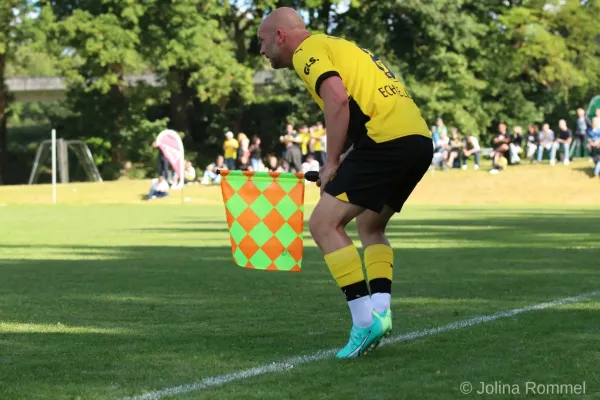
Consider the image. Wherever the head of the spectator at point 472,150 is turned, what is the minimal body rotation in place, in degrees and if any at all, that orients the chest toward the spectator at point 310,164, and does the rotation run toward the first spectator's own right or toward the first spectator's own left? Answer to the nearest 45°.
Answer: approximately 45° to the first spectator's own right

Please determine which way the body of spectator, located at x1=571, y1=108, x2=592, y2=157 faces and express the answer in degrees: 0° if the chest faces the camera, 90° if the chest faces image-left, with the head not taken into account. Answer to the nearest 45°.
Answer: approximately 45°

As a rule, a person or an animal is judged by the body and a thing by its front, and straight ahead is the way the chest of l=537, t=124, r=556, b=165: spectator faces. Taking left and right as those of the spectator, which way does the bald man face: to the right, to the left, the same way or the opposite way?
to the right

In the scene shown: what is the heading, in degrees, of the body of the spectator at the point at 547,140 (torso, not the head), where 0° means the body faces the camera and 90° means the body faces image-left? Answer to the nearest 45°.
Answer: approximately 0°

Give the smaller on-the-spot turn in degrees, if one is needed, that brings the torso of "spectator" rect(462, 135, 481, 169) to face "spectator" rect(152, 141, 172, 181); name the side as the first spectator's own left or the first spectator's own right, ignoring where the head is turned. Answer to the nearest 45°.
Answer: approximately 45° to the first spectator's own right

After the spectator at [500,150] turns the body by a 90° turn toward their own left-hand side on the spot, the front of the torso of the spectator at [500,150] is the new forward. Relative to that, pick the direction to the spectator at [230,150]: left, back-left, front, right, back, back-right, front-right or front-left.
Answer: back-right

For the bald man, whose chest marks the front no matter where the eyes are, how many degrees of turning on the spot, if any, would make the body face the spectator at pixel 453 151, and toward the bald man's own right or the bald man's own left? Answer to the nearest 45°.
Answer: approximately 90° to the bald man's own right

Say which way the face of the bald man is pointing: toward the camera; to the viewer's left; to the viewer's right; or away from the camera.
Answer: to the viewer's left

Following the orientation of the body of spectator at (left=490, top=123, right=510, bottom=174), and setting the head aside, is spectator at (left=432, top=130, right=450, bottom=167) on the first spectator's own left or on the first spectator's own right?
on the first spectator's own right

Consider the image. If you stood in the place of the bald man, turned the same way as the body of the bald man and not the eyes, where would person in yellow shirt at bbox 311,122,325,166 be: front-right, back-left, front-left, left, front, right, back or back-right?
right
